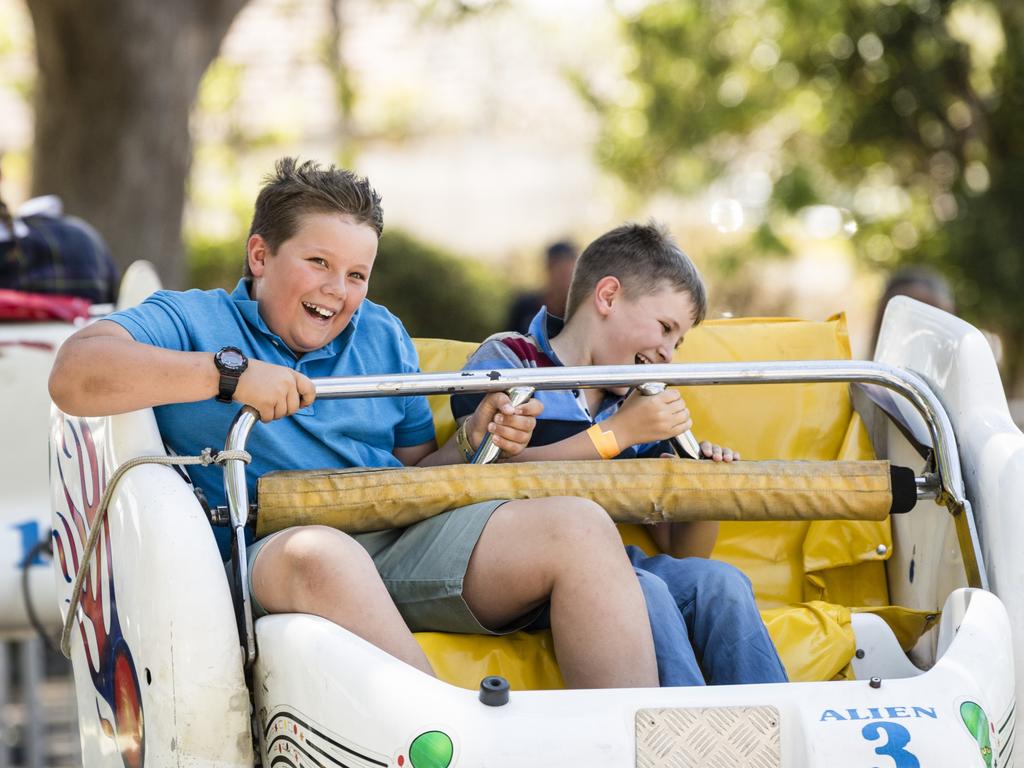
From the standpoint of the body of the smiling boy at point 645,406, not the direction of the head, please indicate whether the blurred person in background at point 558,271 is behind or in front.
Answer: behind

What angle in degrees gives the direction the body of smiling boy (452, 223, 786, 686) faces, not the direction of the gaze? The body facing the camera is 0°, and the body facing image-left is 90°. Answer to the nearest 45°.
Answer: approximately 315°

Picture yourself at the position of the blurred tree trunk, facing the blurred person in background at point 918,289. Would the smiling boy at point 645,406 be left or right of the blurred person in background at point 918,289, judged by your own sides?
right

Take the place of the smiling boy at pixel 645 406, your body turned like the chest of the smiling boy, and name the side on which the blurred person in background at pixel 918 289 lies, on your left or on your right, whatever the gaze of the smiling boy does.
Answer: on your left

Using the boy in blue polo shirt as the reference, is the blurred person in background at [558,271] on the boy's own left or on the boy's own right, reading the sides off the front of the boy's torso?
on the boy's own left

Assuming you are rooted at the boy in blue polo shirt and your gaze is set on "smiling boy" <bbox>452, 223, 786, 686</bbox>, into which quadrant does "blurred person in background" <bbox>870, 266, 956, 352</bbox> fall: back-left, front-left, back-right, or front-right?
front-left

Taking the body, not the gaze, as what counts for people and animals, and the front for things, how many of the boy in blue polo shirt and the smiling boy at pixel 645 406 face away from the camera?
0

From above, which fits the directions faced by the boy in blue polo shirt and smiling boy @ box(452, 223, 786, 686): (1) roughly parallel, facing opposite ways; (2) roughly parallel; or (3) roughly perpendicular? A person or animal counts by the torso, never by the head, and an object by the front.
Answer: roughly parallel

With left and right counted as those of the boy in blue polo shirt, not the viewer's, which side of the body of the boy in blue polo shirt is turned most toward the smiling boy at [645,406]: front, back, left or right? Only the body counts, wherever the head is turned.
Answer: left

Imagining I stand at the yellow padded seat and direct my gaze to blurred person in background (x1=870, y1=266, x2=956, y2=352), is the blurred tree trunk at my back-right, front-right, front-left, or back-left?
front-left

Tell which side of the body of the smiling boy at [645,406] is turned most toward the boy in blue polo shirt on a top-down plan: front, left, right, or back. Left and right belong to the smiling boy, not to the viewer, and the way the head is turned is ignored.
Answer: right

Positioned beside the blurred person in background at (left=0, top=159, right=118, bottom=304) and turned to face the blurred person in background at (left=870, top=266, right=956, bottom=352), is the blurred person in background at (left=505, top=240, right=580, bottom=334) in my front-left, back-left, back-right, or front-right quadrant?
front-left

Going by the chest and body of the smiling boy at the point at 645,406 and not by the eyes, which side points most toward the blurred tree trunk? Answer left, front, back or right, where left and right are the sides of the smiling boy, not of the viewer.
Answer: back
